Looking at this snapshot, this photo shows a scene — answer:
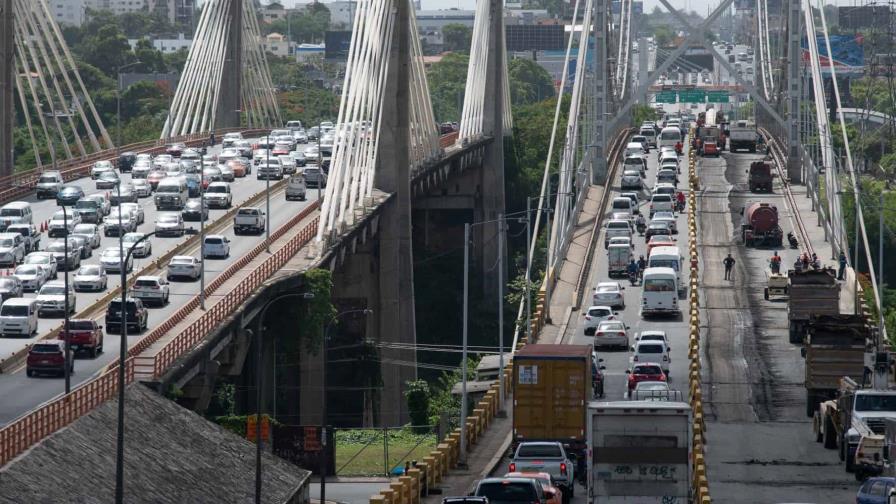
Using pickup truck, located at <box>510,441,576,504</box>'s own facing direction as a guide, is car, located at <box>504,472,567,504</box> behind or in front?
behind

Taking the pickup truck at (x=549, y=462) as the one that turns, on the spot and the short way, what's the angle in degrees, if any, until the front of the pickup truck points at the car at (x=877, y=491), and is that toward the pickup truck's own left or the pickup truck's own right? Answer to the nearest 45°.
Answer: approximately 135° to the pickup truck's own right

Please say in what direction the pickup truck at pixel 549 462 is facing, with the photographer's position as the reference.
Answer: facing away from the viewer
